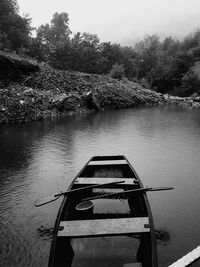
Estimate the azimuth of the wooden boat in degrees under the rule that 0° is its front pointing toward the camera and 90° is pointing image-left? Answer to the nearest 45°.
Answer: approximately 180°

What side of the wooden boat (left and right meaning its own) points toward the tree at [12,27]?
front
